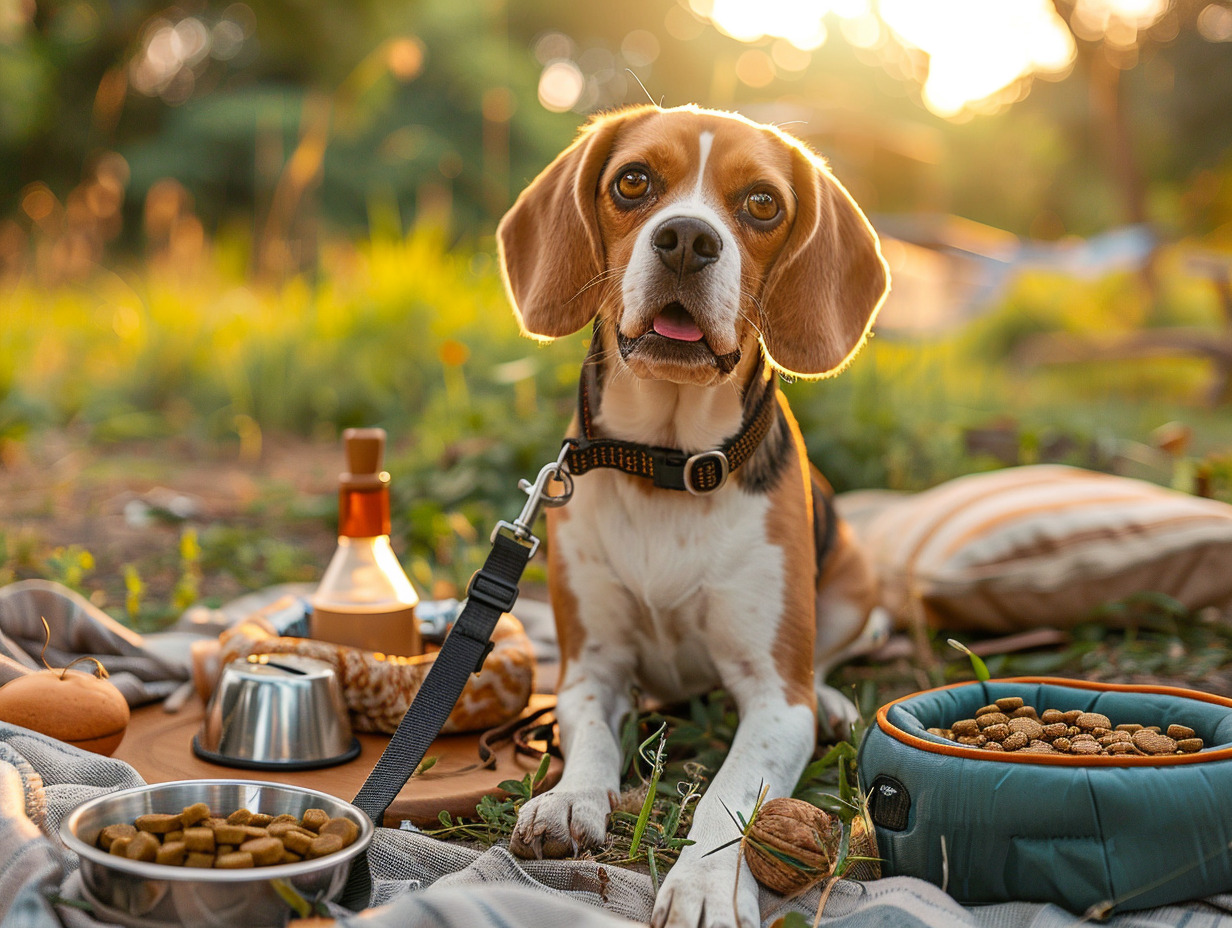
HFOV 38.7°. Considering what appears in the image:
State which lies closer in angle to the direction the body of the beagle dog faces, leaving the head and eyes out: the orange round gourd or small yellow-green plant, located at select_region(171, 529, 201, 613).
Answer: the orange round gourd

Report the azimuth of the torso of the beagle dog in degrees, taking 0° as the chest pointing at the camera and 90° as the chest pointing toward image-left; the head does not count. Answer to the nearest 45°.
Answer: approximately 0°

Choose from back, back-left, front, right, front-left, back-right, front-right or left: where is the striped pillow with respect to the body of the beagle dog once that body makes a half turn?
front-right

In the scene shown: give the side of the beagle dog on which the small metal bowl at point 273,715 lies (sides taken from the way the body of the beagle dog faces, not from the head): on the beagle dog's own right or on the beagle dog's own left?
on the beagle dog's own right

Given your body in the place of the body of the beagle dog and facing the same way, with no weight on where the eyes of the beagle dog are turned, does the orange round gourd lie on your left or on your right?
on your right

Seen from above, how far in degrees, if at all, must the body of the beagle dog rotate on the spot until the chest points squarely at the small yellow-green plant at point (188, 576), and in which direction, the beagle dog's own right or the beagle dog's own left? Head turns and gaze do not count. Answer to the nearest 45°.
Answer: approximately 135° to the beagle dog's own right

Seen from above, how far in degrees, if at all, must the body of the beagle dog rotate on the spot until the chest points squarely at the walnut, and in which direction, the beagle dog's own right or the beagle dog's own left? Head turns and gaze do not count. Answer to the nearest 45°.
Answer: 0° — it already faces it
